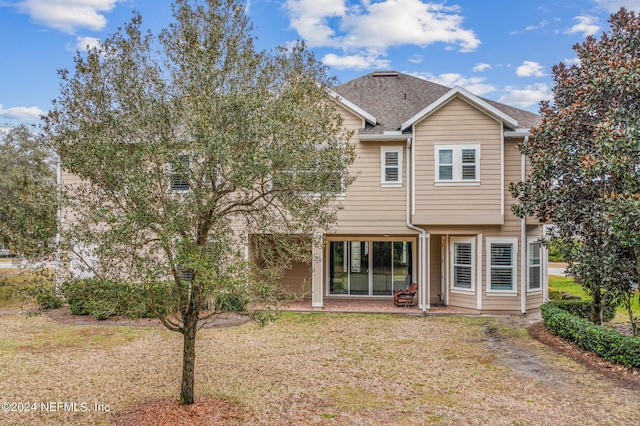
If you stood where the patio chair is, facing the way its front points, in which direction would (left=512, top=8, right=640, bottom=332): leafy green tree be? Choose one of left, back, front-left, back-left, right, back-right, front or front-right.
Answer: back-left

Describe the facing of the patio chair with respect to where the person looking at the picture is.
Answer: facing to the left of the viewer
